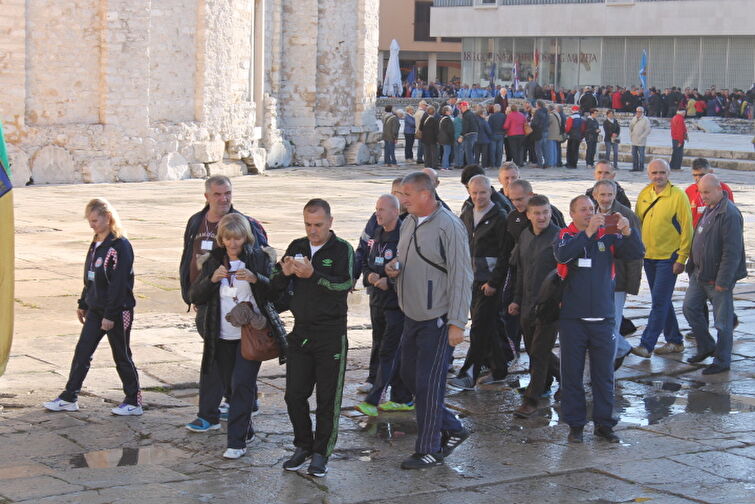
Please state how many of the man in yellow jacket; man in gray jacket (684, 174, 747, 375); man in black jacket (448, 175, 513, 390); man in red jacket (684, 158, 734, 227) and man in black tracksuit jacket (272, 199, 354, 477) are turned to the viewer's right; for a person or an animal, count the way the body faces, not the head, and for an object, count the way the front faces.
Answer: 0

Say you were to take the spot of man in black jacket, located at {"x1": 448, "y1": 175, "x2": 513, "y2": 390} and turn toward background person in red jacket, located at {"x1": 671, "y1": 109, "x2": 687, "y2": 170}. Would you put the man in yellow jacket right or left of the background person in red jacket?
right

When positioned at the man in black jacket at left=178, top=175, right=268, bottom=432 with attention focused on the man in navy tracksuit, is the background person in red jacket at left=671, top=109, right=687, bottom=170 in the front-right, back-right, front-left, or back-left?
front-left

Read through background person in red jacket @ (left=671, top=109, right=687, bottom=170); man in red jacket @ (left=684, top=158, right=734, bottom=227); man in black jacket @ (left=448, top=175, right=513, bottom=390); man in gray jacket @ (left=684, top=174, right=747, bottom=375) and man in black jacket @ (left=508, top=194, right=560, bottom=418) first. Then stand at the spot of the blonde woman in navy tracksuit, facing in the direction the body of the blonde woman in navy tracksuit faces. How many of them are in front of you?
0

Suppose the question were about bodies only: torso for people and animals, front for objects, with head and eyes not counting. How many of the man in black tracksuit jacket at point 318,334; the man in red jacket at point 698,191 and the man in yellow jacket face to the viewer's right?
0

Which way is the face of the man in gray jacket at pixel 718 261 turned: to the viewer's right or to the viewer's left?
to the viewer's left

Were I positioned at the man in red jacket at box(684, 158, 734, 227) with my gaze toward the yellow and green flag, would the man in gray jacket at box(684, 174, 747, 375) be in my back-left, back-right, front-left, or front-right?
front-left

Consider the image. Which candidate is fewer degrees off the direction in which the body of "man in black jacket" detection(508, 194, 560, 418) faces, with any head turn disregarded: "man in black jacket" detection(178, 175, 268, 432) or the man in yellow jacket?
the man in black jacket

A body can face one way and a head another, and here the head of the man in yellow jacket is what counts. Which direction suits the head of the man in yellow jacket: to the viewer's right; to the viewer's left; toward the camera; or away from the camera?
toward the camera

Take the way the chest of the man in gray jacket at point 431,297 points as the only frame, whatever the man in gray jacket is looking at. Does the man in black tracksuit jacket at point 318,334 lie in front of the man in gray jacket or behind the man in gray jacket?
in front

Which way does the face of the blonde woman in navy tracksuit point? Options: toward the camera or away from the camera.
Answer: toward the camera

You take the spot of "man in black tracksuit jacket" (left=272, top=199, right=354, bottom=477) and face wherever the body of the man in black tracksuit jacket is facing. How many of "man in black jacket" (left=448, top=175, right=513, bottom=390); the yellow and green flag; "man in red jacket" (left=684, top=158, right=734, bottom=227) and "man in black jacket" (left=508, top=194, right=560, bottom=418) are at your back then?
3

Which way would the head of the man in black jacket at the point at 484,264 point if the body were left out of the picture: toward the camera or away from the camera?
toward the camera

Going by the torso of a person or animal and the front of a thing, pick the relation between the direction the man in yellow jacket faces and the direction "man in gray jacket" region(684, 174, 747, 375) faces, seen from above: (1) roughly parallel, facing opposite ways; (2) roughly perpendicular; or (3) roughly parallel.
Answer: roughly parallel

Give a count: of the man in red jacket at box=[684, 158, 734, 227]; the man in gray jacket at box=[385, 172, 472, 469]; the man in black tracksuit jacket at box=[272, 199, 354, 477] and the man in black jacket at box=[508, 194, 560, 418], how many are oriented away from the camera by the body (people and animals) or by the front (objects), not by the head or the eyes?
0

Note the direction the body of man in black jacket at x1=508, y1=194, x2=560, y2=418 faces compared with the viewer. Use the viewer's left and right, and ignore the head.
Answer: facing the viewer and to the left of the viewer
